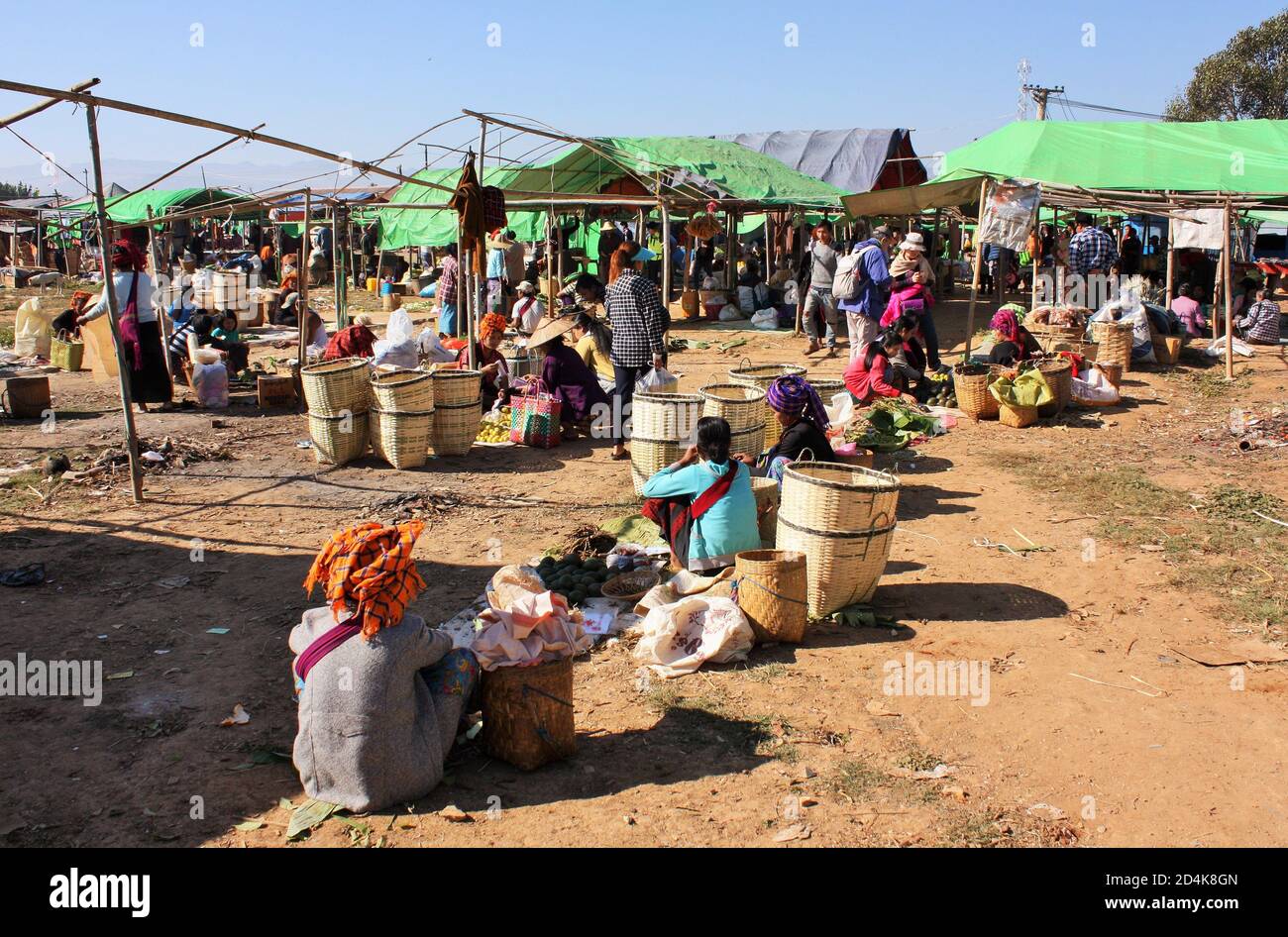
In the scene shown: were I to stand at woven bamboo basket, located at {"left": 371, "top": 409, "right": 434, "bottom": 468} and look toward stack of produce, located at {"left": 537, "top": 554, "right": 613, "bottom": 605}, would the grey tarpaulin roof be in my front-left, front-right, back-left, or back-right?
back-left

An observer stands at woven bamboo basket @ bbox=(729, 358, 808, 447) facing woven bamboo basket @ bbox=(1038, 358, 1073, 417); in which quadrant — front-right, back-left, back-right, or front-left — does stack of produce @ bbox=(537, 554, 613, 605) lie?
back-right

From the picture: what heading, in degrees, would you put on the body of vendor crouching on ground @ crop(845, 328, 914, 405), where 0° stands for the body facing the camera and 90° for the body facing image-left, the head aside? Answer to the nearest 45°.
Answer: approximately 270°

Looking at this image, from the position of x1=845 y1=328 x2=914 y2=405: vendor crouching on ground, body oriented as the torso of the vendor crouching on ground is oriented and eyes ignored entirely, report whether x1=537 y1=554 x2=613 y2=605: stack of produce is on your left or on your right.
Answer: on your right

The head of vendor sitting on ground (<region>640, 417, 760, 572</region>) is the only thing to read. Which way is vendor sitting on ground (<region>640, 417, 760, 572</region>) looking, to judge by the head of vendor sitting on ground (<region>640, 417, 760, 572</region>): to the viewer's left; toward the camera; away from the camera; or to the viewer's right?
away from the camera

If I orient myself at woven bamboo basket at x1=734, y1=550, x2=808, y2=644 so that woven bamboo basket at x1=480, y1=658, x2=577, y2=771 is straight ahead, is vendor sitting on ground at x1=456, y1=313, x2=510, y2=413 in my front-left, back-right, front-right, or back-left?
back-right

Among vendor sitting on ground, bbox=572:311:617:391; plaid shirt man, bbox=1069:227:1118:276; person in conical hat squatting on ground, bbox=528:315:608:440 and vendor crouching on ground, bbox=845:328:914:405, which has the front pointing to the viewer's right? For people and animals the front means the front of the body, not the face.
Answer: vendor crouching on ground, bbox=845:328:914:405

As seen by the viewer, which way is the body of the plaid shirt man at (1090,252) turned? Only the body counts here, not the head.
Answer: away from the camera

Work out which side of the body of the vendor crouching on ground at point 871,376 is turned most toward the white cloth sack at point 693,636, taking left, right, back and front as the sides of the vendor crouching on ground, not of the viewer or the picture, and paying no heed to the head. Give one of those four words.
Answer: right

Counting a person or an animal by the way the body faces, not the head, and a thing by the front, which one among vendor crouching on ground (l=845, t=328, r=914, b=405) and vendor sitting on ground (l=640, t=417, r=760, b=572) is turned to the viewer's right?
vendor crouching on ground (l=845, t=328, r=914, b=405)

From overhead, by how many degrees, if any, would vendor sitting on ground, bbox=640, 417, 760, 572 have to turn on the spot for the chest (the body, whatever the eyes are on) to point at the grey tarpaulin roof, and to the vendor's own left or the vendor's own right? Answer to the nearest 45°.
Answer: approximately 45° to the vendor's own right
